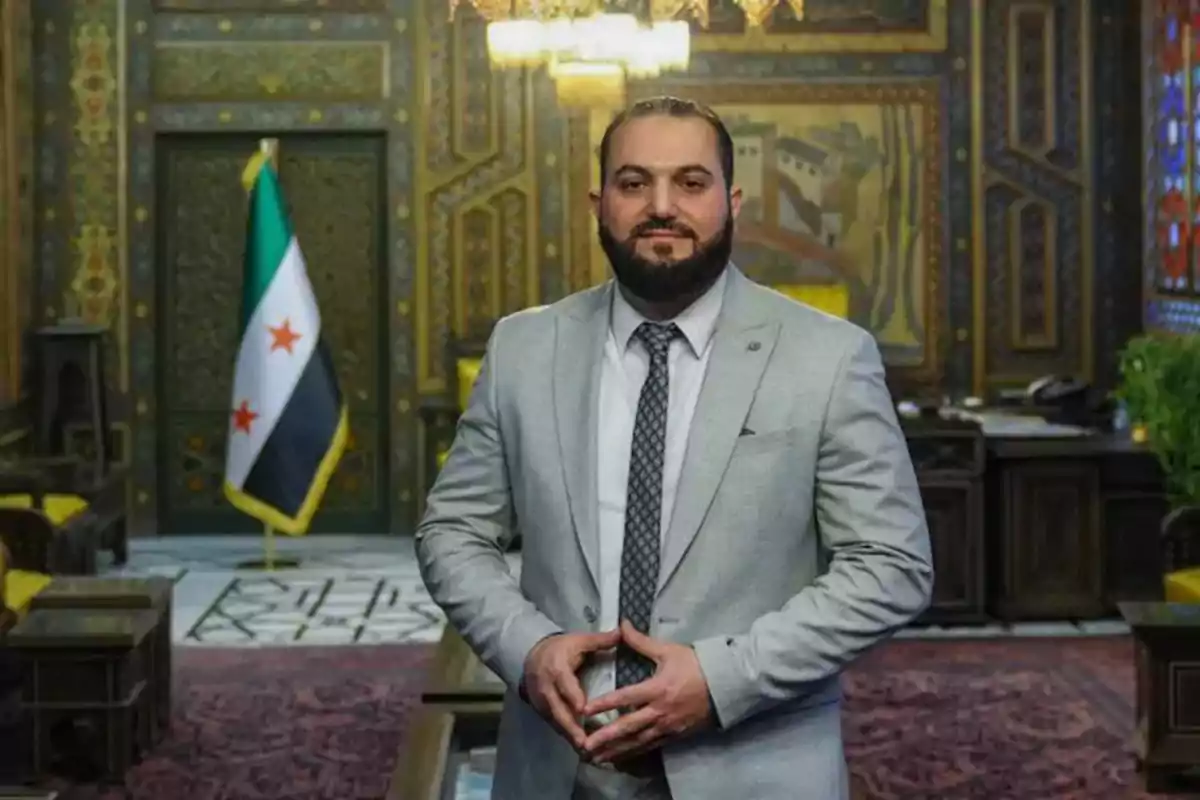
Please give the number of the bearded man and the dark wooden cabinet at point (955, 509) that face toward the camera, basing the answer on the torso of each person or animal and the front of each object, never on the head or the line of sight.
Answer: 2

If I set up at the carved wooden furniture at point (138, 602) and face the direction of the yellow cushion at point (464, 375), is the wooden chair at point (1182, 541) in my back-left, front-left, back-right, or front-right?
front-right

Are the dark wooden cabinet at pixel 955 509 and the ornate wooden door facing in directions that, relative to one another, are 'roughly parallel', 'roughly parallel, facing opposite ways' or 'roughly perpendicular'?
roughly parallel

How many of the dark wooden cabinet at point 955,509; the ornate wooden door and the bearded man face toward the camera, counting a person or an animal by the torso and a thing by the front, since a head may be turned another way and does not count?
3

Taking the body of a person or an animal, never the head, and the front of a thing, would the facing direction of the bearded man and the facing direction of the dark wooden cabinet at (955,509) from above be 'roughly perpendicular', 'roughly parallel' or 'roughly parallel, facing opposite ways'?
roughly parallel

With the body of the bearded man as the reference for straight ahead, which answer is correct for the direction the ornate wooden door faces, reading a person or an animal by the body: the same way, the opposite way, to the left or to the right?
the same way

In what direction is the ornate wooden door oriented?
toward the camera

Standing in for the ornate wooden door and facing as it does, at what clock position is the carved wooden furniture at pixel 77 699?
The carved wooden furniture is roughly at 12 o'clock from the ornate wooden door.

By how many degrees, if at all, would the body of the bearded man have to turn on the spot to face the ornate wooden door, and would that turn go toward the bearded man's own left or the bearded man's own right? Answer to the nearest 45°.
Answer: approximately 180°

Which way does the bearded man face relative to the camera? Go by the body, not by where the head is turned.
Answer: toward the camera

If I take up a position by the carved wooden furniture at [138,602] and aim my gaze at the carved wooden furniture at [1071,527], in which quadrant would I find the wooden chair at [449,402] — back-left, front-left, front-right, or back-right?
front-left

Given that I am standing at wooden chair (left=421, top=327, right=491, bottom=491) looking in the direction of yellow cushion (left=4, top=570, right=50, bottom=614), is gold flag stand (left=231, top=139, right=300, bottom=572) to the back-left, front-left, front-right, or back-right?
front-right

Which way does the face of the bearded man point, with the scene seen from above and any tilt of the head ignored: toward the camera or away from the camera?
toward the camera

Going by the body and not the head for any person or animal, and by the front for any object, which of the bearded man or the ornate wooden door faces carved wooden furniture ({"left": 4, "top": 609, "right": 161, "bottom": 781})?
the ornate wooden door

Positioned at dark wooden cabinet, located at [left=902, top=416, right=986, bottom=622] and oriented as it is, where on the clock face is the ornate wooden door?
The ornate wooden door is roughly at 4 o'clock from the dark wooden cabinet.

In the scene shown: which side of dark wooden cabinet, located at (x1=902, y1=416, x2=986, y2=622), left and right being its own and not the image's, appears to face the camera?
front
